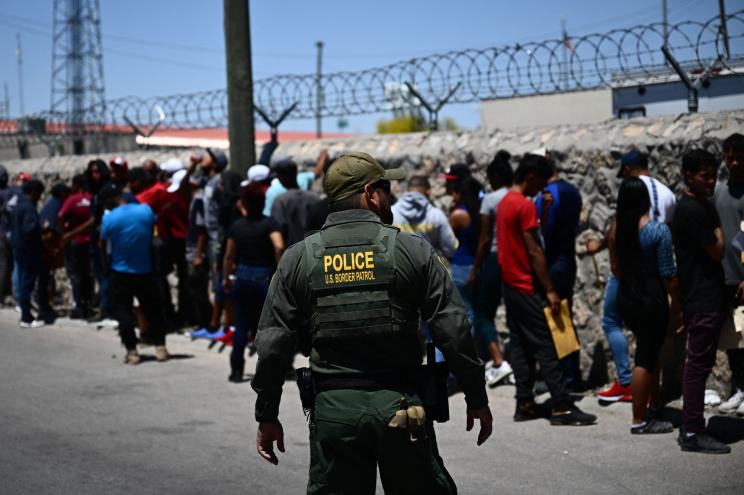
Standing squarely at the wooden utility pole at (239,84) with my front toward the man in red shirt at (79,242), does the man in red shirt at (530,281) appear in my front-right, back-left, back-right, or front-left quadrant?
back-left

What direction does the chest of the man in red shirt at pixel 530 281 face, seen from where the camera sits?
to the viewer's right

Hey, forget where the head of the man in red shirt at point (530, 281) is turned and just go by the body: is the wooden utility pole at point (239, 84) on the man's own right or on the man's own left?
on the man's own left

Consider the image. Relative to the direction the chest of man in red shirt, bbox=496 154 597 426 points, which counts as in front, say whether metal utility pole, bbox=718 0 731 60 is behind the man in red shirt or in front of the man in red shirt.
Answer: in front

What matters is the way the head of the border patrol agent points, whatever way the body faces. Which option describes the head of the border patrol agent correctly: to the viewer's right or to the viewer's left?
to the viewer's right

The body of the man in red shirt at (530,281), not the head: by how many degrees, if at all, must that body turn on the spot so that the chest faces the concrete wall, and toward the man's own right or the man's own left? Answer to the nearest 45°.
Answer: approximately 90° to the man's own left

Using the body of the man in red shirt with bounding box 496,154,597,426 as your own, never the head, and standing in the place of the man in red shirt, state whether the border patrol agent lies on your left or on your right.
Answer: on your right

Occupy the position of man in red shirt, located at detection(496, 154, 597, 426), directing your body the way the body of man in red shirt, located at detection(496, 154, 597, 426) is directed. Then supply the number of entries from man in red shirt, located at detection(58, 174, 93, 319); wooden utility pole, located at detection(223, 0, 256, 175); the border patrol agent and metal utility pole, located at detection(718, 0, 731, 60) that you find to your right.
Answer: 1
